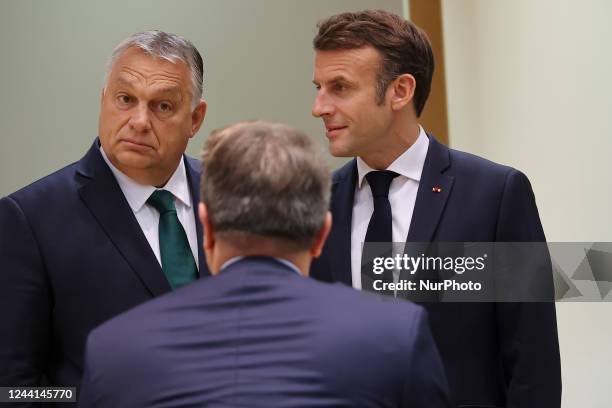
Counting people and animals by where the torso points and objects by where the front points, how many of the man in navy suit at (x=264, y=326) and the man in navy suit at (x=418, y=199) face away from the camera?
1

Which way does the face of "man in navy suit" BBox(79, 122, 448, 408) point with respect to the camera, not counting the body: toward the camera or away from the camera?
away from the camera

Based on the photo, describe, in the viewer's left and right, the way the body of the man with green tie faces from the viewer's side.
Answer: facing the viewer and to the right of the viewer

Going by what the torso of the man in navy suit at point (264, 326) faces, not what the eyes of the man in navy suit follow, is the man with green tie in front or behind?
in front

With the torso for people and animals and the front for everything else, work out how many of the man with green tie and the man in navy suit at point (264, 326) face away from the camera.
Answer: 1

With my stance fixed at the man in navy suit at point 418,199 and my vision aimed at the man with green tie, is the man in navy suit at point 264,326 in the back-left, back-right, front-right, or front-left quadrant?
front-left

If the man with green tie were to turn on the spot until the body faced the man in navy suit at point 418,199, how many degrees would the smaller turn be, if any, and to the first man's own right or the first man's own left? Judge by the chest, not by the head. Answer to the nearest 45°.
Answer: approximately 45° to the first man's own left

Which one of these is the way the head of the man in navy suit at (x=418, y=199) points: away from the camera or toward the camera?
toward the camera

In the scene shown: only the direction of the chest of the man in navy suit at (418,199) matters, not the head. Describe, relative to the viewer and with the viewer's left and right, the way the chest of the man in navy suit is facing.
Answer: facing the viewer and to the left of the viewer

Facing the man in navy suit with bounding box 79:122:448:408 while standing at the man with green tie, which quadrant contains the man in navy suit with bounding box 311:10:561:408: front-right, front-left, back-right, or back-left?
front-left

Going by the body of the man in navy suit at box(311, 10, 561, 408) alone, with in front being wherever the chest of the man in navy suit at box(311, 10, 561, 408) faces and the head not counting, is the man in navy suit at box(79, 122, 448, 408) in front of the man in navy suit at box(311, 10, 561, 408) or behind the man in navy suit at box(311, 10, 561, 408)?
in front

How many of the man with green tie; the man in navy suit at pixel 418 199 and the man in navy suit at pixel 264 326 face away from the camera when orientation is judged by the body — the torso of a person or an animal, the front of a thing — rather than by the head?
1

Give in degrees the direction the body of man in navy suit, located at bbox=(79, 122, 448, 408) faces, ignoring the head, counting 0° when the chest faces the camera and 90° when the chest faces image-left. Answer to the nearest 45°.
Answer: approximately 180°

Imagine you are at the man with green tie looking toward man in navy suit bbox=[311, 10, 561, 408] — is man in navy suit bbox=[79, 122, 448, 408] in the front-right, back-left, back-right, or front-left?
front-right

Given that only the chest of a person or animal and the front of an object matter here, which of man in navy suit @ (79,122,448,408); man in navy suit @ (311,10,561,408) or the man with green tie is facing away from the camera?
man in navy suit @ (79,122,448,408)
